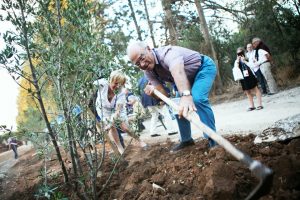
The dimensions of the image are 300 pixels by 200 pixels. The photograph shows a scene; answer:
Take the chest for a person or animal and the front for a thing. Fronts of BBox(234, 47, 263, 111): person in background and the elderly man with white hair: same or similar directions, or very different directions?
same or similar directions

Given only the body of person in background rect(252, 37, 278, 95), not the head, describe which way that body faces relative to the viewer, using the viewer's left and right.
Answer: facing to the left of the viewer

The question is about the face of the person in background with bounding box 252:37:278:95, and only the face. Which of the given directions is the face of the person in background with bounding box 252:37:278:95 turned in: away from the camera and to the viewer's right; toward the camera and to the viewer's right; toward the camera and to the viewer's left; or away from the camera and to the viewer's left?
toward the camera and to the viewer's left

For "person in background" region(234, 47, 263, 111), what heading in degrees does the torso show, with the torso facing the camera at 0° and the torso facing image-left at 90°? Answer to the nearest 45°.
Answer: approximately 45°

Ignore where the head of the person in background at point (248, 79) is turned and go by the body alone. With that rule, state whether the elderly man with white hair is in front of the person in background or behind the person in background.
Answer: in front

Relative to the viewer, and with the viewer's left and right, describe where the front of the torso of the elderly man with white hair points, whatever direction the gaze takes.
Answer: facing the viewer and to the left of the viewer

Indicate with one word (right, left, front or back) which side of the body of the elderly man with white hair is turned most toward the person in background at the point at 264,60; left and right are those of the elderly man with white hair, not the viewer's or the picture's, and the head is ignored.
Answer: back

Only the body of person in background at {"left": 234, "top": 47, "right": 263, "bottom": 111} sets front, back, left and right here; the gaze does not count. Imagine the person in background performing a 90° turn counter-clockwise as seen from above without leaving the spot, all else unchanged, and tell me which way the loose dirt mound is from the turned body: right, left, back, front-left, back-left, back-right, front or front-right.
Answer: front-right

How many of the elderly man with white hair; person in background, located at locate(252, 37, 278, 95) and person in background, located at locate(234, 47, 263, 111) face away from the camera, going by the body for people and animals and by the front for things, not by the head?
0

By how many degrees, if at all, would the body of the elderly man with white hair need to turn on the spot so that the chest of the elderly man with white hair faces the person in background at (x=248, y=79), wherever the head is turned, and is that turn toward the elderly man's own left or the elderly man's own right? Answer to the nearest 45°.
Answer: approximately 180°
